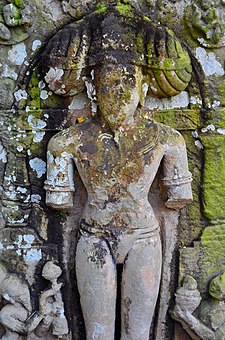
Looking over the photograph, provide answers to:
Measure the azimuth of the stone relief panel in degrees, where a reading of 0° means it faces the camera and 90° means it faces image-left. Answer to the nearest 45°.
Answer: approximately 0°
